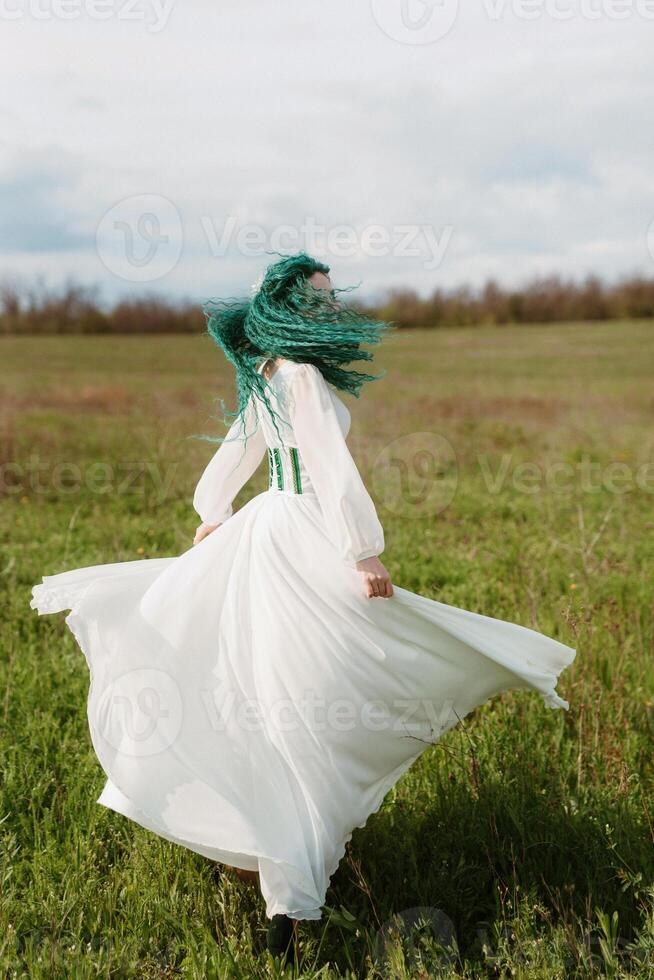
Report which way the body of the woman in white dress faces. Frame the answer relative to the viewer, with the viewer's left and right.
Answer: facing away from the viewer and to the right of the viewer
